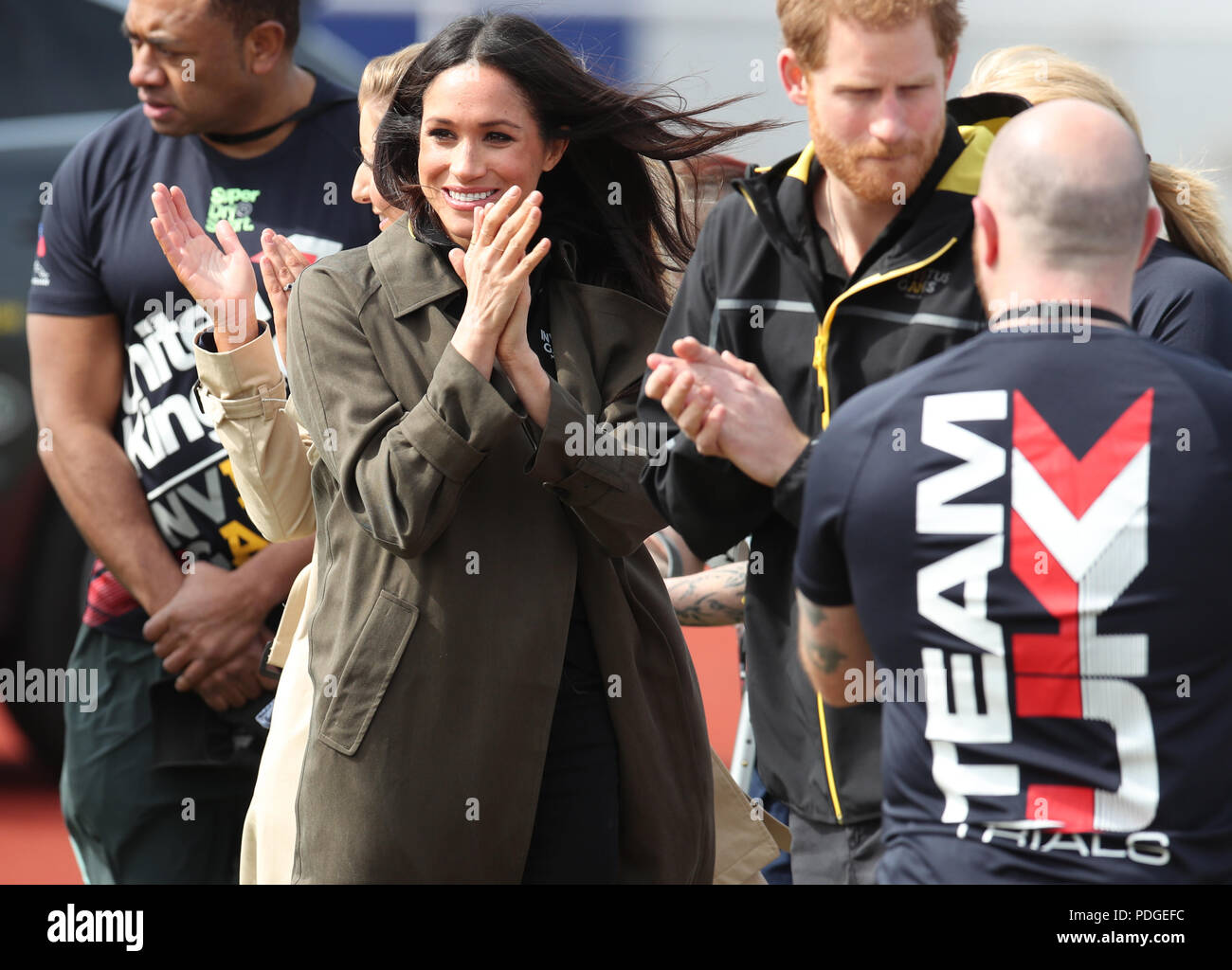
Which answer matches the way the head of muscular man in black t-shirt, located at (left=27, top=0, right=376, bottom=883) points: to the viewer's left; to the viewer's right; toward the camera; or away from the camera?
to the viewer's left

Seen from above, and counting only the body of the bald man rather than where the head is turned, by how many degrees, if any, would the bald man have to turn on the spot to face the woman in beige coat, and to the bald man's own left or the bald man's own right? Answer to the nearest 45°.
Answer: approximately 45° to the bald man's own left

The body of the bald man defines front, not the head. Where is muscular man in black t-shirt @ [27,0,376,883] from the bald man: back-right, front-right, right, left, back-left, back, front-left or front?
front-left

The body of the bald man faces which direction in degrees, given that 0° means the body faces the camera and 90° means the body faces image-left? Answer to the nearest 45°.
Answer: approximately 180°

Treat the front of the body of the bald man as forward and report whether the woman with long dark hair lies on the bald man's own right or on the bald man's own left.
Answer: on the bald man's own left
